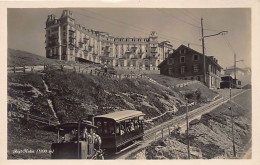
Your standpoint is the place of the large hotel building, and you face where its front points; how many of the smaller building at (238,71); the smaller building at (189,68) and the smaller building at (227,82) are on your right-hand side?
0

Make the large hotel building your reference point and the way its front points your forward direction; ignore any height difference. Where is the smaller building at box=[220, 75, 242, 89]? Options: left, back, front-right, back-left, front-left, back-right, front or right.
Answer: front-left

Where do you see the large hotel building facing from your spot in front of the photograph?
facing the viewer and to the right of the viewer

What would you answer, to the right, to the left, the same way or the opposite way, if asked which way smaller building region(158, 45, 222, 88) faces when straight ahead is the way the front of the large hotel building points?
the same way

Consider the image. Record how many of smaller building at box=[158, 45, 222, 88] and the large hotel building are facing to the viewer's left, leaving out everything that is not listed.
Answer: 0
